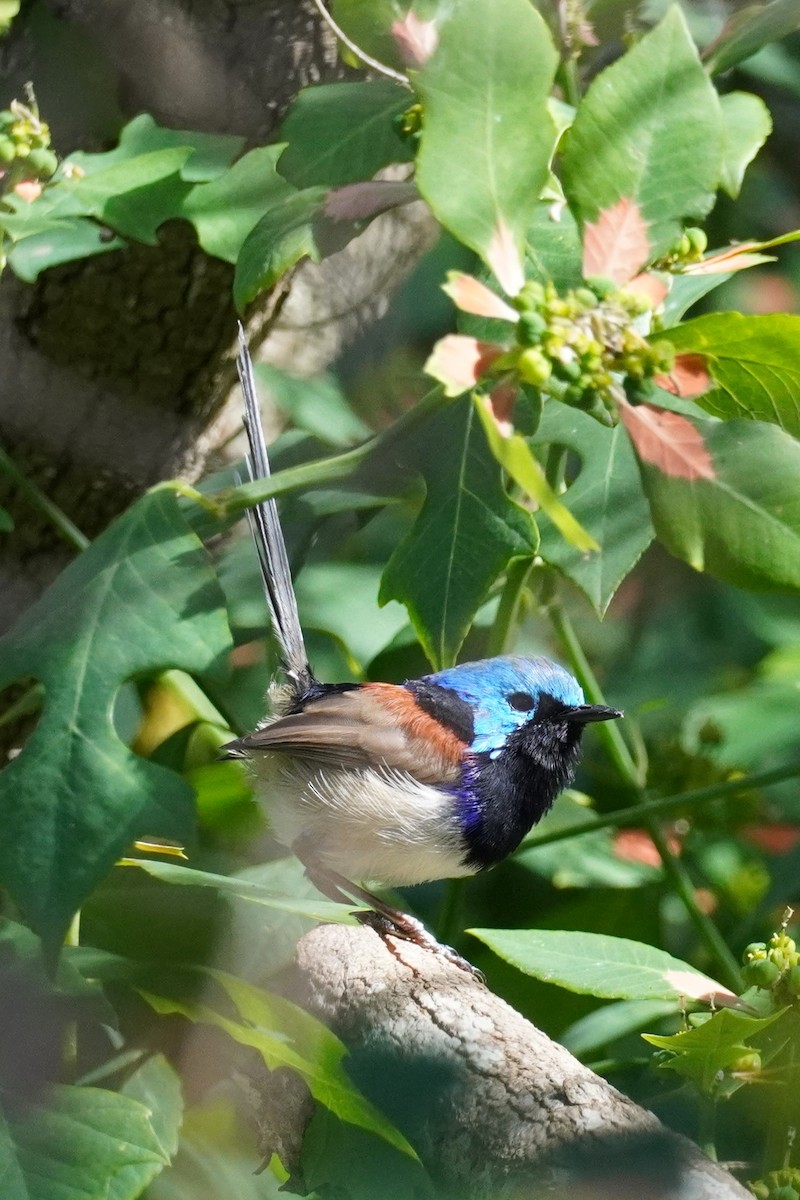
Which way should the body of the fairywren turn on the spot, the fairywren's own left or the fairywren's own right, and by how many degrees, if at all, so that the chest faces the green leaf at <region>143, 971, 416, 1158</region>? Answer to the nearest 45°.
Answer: approximately 90° to the fairywren's own right

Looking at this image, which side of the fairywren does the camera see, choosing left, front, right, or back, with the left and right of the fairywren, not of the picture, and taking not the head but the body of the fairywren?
right

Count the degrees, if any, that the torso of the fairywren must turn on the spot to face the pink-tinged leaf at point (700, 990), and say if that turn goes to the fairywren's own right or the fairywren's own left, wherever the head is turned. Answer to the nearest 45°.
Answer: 0° — it already faces it
